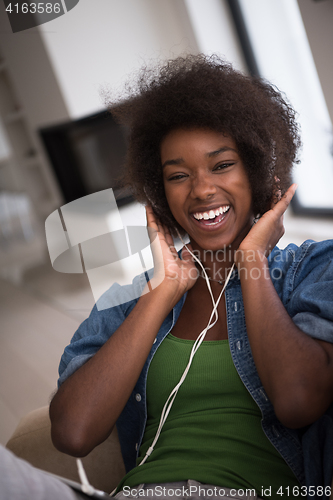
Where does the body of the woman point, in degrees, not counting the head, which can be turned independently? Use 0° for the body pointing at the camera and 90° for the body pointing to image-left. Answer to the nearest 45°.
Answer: approximately 0°
